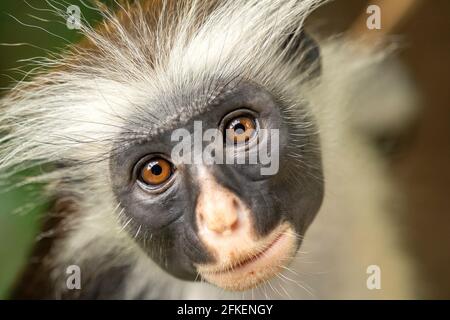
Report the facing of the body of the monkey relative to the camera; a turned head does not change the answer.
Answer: toward the camera
